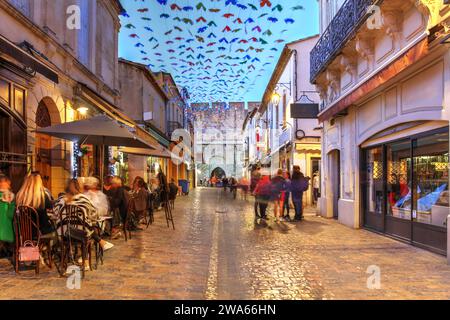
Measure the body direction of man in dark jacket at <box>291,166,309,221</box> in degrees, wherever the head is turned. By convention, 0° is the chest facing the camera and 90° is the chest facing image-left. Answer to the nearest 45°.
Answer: approximately 180°

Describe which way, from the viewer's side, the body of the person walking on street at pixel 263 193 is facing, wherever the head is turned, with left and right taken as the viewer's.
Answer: facing away from the viewer

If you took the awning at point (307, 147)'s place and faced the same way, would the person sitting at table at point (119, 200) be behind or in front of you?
in front

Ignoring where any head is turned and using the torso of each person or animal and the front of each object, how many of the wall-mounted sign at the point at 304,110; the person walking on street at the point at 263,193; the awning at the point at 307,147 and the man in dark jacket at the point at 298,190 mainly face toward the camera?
2

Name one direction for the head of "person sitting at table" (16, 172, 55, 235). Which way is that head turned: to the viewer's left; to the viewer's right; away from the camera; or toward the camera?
away from the camera
